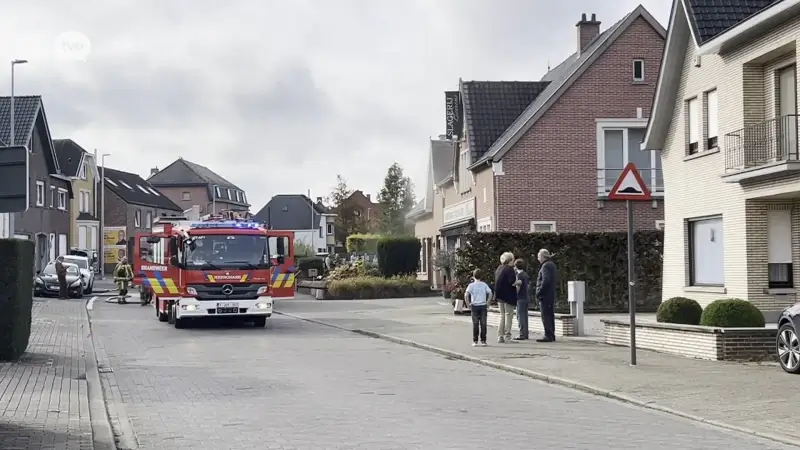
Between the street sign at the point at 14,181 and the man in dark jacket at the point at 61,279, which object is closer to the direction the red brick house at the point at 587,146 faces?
the man in dark jacket

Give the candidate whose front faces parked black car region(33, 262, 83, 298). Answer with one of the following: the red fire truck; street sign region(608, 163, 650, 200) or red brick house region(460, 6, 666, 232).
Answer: the red brick house

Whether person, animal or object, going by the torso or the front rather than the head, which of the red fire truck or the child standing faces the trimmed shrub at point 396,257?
the child standing

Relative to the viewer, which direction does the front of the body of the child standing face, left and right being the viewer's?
facing away from the viewer

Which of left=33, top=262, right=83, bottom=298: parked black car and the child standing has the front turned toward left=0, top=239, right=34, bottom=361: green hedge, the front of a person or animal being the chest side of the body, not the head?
the parked black car

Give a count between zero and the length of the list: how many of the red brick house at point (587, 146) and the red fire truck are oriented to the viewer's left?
1

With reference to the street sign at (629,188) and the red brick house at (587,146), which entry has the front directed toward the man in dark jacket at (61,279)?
the red brick house

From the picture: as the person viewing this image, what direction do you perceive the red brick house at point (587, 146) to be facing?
facing to the left of the viewer

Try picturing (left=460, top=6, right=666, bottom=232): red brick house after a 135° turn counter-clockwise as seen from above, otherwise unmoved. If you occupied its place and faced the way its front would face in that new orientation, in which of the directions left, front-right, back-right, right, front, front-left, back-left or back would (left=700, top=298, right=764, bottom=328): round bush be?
front-right

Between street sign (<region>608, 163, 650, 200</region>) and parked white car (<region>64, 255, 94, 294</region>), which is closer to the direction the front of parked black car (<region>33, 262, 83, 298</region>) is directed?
the street sign

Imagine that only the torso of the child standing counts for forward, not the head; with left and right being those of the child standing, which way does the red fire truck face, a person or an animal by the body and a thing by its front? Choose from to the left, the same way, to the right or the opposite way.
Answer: the opposite way

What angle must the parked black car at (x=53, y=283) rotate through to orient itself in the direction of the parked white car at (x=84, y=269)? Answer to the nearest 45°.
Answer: approximately 180°

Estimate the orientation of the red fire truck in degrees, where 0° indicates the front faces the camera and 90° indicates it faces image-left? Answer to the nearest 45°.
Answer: approximately 0°

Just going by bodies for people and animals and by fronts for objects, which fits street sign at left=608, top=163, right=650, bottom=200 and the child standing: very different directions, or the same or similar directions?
very different directions
